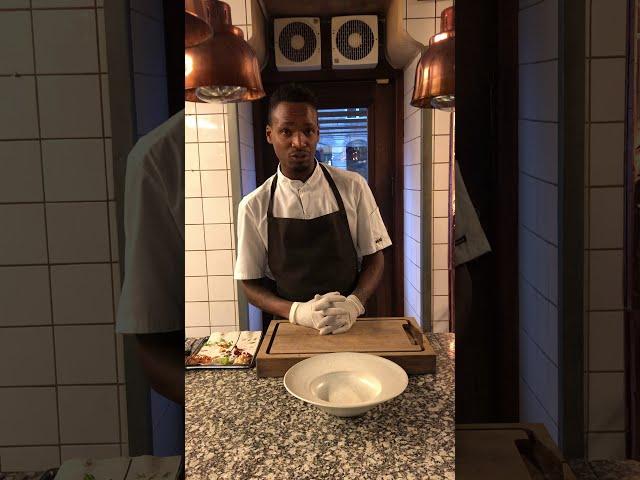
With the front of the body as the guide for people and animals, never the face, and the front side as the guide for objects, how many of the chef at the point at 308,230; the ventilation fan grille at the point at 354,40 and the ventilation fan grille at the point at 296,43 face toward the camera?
3

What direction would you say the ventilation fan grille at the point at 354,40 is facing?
toward the camera

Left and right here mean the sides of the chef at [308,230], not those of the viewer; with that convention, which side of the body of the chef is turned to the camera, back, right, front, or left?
front

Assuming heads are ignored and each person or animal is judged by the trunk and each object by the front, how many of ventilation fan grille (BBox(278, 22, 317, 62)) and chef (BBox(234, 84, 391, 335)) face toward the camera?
2
